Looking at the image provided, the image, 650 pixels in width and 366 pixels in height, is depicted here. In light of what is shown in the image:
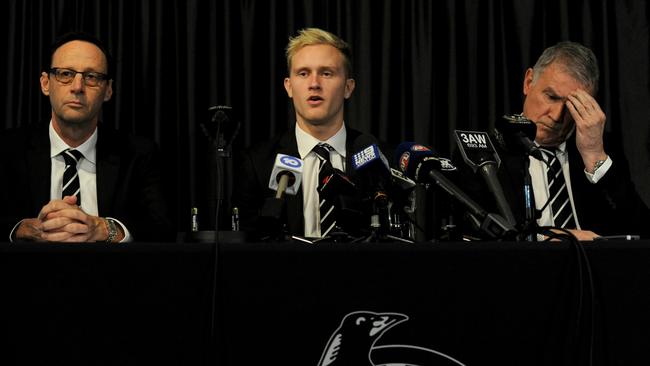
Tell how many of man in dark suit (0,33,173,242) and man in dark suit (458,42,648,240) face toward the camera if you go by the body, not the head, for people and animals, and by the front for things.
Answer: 2

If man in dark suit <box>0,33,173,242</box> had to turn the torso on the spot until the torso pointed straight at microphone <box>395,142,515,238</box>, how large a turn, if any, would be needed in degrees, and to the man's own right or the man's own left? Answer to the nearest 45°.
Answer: approximately 45° to the man's own left

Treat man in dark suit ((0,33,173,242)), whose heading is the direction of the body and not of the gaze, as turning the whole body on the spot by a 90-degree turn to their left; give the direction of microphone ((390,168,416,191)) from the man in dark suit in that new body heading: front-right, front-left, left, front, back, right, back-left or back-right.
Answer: front-right

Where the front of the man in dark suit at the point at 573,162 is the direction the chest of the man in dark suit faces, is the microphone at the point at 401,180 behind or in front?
in front

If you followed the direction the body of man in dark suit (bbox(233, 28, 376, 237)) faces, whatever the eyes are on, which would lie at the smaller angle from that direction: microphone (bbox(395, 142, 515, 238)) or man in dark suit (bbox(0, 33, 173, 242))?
the microphone

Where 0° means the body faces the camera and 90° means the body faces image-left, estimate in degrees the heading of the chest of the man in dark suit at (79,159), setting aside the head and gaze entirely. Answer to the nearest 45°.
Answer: approximately 0°

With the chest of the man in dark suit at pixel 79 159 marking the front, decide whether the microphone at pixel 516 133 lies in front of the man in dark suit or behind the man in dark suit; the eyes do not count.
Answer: in front

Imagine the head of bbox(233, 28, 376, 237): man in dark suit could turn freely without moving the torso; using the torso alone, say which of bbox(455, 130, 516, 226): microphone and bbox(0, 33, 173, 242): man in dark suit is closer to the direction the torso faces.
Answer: the microphone

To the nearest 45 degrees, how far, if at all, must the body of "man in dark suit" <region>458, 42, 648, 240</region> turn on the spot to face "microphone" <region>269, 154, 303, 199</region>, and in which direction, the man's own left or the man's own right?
approximately 45° to the man's own right
